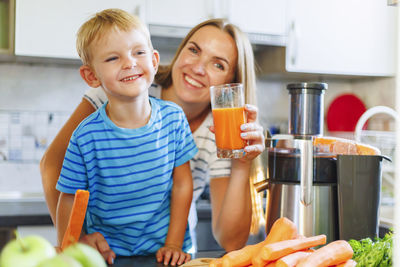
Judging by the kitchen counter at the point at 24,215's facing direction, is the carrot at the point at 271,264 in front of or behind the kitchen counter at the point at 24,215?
in front

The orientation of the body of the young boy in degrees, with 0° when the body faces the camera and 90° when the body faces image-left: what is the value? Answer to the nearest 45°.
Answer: approximately 0°

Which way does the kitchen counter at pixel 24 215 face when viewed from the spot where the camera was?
facing the viewer

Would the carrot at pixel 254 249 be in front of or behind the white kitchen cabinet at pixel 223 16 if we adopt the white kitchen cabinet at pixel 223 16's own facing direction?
in front

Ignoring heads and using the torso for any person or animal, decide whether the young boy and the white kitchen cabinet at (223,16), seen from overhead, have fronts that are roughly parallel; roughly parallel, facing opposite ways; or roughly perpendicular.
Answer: roughly parallel

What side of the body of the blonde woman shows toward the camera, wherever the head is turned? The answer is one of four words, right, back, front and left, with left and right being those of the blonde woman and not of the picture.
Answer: front

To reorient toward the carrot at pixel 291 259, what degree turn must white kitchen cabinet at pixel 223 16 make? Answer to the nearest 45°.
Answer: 0° — it already faces it

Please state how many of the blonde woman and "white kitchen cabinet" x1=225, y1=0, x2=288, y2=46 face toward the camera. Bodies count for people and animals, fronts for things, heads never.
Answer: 2

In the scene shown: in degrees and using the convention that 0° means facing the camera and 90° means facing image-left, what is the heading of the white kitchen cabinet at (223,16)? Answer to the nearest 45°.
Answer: approximately 0°

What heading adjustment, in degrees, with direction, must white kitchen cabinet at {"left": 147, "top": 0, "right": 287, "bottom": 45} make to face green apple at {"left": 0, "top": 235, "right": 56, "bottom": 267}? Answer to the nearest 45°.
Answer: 0° — it already faces it

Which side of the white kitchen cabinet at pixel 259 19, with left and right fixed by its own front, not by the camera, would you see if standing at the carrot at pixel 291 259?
front
